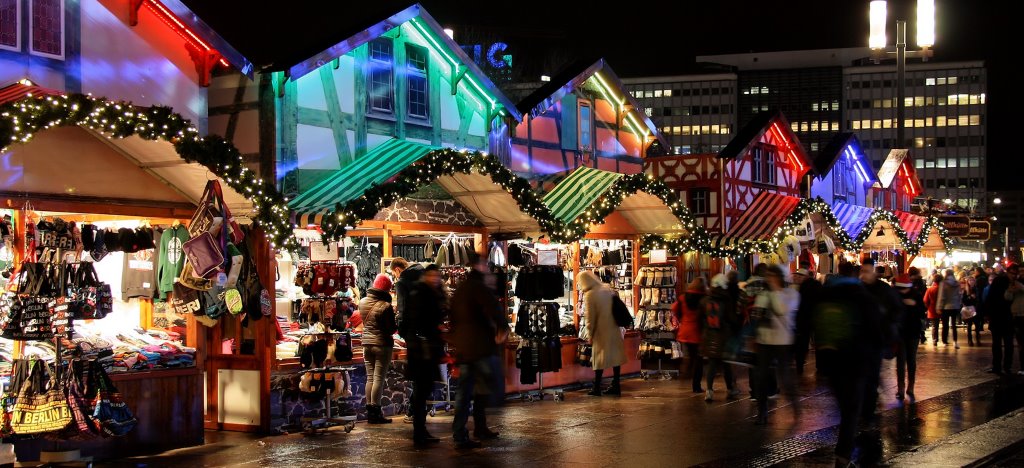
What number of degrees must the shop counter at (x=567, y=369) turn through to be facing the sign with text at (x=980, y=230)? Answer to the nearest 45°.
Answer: approximately 90° to its left

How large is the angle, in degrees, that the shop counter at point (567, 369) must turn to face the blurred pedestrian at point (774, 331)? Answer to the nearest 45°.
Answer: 0° — it already faces them

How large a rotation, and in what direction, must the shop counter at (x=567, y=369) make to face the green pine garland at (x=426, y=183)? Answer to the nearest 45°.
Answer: approximately 90° to its right

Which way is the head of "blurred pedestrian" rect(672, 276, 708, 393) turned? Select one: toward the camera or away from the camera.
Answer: away from the camera

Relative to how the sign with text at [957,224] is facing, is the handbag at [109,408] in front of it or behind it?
in front

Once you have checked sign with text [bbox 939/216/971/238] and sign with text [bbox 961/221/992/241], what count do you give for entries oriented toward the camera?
2

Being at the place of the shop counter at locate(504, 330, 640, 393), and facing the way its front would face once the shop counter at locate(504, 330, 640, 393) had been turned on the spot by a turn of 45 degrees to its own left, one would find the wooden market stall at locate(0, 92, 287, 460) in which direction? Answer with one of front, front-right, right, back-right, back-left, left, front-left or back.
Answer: back-right

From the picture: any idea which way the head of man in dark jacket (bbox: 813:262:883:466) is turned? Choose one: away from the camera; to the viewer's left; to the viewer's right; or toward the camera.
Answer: away from the camera

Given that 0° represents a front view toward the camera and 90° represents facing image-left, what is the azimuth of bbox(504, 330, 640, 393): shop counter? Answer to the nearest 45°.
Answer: approximately 315°

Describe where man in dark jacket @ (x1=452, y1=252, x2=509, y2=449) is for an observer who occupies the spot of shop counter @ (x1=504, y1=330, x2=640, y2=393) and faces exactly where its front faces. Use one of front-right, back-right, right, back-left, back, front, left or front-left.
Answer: front-right

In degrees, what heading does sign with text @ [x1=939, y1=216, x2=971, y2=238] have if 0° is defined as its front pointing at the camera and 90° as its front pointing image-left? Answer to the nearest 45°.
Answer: approximately 0°

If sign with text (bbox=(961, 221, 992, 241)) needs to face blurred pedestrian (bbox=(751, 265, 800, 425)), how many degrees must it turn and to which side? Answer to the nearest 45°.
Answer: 0° — it already faces them

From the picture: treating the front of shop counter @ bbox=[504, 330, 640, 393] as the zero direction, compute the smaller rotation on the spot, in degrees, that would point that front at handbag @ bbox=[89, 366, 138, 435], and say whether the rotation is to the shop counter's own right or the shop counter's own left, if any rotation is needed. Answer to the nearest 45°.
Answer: approximately 90° to the shop counter's own right

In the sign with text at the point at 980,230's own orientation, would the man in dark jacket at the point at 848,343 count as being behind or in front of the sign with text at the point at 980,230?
in front
